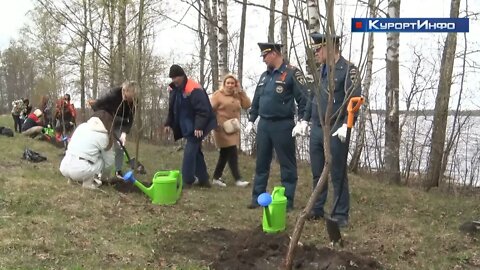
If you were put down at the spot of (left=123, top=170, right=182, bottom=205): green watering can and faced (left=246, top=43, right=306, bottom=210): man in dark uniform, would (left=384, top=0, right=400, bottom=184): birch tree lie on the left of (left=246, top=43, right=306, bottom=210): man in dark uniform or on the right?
left

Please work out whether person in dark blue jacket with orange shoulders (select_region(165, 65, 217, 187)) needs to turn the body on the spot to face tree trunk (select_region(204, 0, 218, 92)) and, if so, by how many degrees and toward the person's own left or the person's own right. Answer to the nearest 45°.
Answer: approximately 135° to the person's own right

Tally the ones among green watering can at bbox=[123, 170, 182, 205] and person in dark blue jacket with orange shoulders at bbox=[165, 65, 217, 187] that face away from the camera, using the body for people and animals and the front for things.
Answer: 0

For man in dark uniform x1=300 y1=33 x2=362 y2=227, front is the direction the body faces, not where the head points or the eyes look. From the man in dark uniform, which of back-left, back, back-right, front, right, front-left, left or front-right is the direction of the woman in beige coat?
right

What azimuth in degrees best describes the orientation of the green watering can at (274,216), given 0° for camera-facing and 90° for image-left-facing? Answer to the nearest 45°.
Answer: approximately 45°

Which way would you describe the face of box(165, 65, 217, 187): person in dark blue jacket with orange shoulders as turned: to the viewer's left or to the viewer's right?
to the viewer's left

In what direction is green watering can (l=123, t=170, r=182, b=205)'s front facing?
to the viewer's left

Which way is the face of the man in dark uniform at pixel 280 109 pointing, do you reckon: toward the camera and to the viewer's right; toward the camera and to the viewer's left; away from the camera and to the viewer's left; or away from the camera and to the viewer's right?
toward the camera and to the viewer's left

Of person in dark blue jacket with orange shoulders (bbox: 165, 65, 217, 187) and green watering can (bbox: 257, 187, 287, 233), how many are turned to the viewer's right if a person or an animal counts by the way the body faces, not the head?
0
